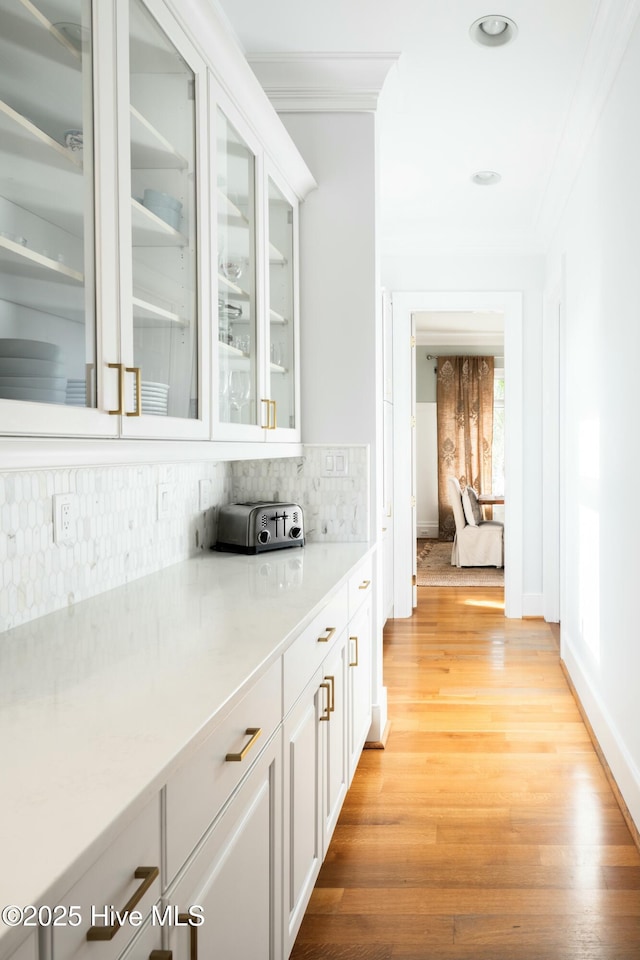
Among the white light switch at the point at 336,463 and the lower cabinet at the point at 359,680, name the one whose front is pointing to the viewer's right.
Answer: the lower cabinet

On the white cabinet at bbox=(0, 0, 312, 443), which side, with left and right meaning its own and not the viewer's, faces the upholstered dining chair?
left

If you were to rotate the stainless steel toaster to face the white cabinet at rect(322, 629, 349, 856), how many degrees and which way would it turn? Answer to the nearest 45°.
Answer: approximately 45° to its right

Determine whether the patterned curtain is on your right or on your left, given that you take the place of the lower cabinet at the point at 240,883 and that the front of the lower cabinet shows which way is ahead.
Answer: on your left

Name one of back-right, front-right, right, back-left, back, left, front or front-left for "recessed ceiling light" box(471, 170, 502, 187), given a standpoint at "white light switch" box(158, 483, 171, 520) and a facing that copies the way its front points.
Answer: left

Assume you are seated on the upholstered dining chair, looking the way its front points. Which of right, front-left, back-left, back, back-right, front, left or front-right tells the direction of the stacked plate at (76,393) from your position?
right

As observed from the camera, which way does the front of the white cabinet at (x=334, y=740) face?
facing to the right of the viewer

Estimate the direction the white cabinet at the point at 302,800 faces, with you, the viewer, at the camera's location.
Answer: facing to the right of the viewer

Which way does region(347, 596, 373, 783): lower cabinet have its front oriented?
to the viewer's right

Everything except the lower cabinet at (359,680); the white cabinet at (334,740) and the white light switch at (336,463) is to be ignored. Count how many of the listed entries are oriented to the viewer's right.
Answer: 2
